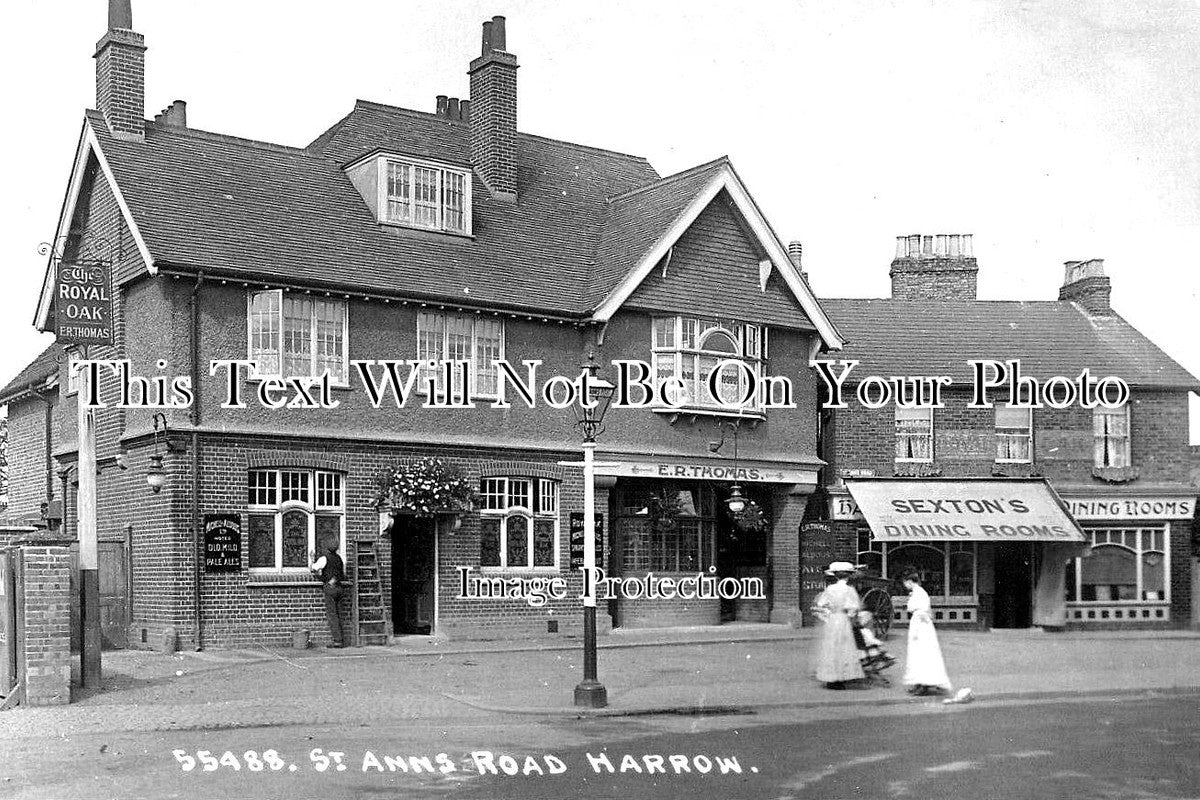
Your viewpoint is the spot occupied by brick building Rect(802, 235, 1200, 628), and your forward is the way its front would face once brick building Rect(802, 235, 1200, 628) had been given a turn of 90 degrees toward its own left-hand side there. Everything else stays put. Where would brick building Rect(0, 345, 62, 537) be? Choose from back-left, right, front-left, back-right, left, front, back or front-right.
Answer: back

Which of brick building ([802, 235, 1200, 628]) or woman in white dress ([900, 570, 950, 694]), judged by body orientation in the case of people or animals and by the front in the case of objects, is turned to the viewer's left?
the woman in white dress

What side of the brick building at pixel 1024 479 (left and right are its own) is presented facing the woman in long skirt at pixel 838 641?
front

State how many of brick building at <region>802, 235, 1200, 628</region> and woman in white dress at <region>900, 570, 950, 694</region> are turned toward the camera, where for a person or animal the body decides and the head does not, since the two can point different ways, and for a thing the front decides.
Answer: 1

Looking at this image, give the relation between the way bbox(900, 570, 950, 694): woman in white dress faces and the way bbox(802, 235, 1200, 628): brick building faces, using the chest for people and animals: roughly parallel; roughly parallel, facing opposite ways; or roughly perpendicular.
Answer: roughly perpendicular

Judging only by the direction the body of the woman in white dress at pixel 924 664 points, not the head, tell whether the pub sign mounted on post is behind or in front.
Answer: in front

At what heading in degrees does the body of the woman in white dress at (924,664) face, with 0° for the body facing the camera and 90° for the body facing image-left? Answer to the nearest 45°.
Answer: approximately 90°

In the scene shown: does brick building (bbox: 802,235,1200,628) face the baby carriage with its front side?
yes

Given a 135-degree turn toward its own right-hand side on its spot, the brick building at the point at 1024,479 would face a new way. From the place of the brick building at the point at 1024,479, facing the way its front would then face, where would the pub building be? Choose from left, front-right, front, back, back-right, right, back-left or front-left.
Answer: left
